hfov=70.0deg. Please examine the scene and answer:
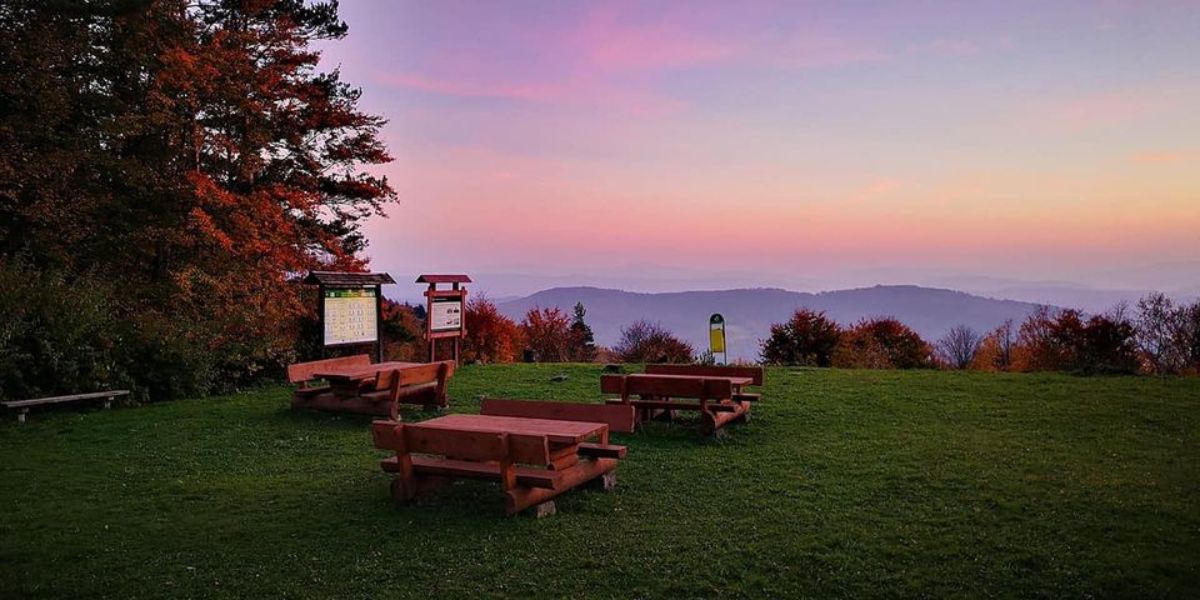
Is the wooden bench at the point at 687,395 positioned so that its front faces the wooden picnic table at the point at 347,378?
no

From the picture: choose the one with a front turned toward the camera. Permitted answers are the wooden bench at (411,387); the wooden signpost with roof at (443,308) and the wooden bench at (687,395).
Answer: the wooden signpost with roof

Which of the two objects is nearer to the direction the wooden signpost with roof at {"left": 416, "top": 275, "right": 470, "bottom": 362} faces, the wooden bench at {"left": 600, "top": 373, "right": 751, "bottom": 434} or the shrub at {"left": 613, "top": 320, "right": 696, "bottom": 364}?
the wooden bench

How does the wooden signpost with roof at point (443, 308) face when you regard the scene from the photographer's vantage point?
facing the viewer

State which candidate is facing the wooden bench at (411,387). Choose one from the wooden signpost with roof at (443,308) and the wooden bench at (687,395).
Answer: the wooden signpost with roof

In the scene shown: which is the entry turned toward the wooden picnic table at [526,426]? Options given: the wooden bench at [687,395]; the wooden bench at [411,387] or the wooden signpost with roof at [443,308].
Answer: the wooden signpost with roof

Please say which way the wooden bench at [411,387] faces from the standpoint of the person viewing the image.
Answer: facing away from the viewer and to the left of the viewer

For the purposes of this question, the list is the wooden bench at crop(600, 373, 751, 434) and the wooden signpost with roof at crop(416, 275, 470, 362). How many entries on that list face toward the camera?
1

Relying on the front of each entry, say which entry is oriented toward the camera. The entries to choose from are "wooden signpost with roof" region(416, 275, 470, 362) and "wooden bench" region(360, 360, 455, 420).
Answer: the wooden signpost with roof

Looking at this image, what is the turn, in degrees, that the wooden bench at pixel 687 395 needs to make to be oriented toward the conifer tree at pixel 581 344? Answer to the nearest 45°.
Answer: approximately 45° to its left

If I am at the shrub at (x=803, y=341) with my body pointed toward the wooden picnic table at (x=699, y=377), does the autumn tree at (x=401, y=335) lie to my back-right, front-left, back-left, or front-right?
front-right

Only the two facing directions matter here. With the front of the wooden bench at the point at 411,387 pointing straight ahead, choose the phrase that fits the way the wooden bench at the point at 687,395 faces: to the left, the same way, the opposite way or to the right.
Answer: to the right

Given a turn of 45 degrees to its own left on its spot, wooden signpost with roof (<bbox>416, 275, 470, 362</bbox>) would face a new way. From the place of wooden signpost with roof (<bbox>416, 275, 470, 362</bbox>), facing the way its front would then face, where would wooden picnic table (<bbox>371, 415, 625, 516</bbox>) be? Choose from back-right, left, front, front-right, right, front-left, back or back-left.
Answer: front-right

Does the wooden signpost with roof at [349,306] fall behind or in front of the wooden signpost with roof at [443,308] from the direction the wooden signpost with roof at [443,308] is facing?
in front

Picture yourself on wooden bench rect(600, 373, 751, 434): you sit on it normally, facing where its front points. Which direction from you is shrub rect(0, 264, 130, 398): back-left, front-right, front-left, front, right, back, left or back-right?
back-left

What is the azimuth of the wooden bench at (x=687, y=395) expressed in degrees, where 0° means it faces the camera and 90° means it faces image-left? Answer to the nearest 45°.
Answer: approximately 225°

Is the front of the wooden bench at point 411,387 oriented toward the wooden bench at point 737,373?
no
